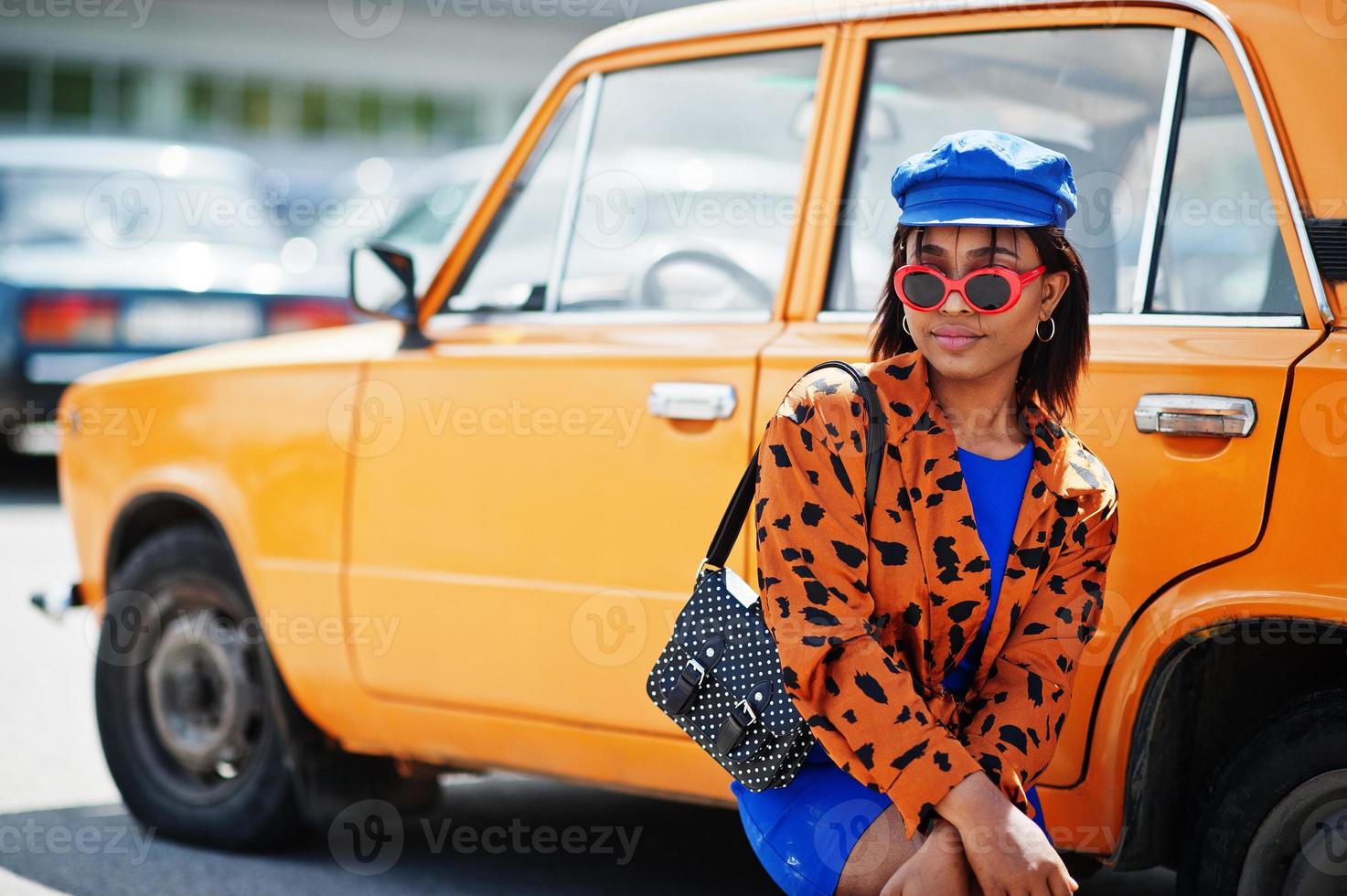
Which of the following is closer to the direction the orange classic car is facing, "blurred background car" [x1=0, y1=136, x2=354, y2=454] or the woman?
the blurred background car

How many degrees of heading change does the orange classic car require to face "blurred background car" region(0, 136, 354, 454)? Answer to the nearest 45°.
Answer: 0° — it already faces it

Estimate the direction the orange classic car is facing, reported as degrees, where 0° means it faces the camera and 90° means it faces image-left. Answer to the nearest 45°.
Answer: approximately 135°

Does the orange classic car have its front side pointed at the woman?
no
